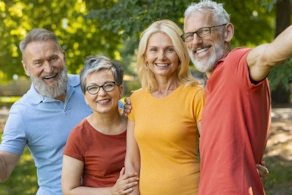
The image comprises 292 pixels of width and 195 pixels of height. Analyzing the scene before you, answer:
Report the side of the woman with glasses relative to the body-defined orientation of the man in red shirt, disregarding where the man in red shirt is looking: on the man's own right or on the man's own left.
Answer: on the man's own right

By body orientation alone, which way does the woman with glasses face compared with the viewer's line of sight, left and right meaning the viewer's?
facing the viewer and to the right of the viewer

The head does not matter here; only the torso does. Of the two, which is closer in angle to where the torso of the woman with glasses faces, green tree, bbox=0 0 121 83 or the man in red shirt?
the man in red shirt

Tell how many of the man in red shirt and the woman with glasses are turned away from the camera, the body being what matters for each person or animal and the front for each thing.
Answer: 0

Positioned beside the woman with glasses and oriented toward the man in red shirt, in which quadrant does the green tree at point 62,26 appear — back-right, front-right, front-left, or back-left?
back-left

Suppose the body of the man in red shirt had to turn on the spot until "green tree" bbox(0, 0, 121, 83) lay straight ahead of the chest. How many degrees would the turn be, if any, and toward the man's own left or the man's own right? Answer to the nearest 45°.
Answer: approximately 90° to the man's own right

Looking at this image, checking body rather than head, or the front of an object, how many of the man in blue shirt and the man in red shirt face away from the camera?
0

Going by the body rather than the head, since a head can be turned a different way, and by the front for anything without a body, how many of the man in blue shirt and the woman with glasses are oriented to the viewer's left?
0

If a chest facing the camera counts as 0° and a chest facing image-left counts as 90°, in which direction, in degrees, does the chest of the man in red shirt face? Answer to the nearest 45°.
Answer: approximately 45°
